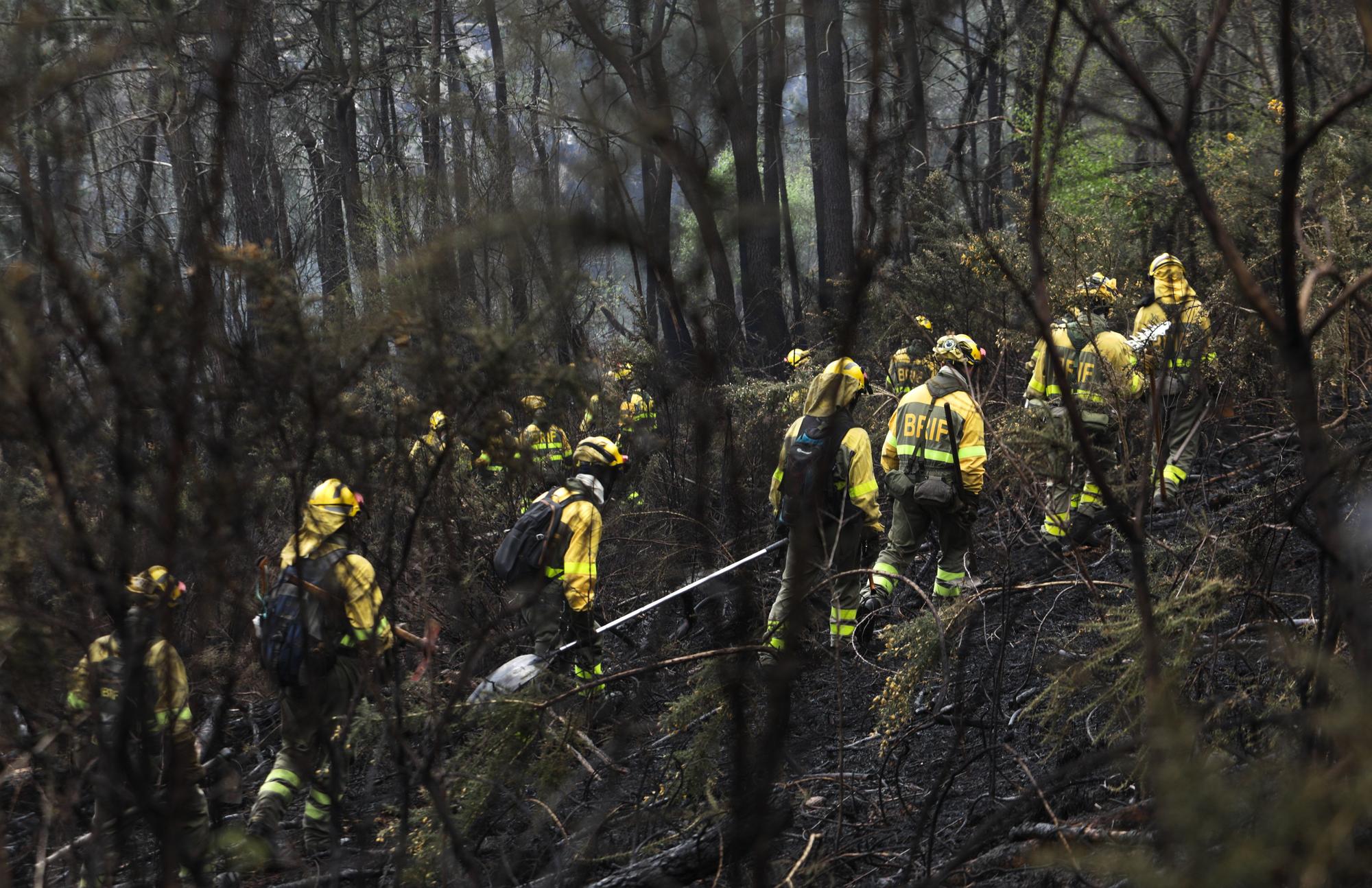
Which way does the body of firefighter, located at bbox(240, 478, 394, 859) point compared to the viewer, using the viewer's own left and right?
facing away from the viewer and to the right of the viewer

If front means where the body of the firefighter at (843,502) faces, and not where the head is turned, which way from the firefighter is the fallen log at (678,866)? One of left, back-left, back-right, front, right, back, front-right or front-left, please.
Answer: back-right

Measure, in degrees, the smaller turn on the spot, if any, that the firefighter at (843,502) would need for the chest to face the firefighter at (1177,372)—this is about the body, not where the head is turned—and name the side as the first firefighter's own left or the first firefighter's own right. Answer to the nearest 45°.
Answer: approximately 45° to the first firefighter's own right

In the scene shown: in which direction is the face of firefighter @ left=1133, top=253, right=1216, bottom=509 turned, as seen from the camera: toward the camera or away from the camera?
away from the camera

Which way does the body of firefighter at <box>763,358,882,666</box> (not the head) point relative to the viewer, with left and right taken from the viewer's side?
facing away from the viewer and to the right of the viewer

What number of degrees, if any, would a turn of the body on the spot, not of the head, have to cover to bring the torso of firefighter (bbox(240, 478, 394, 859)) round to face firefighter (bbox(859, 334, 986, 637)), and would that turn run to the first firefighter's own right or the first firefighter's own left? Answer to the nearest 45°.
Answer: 0° — they already face them

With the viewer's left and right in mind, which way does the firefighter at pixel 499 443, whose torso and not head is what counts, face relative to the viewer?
facing away from the viewer and to the right of the viewer
